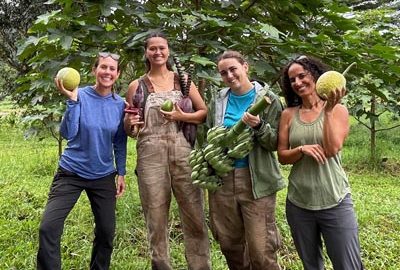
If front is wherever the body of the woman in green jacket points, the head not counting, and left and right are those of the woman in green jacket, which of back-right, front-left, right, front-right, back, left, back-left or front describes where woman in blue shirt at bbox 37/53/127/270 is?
front-right

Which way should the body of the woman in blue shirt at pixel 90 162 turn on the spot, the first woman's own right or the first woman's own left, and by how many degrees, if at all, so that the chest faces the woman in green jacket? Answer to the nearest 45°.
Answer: approximately 45° to the first woman's own left

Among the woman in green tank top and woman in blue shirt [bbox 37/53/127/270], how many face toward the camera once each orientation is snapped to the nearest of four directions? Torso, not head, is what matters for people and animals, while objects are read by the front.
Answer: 2

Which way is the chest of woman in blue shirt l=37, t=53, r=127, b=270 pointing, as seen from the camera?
toward the camera

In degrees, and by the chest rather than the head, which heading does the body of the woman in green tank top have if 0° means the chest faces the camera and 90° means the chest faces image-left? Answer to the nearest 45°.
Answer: approximately 0°

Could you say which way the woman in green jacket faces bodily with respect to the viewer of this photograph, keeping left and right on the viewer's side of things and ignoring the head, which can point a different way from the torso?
facing the viewer and to the left of the viewer

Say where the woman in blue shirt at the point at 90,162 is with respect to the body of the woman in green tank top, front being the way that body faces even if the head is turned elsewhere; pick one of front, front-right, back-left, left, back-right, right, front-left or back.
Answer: right
